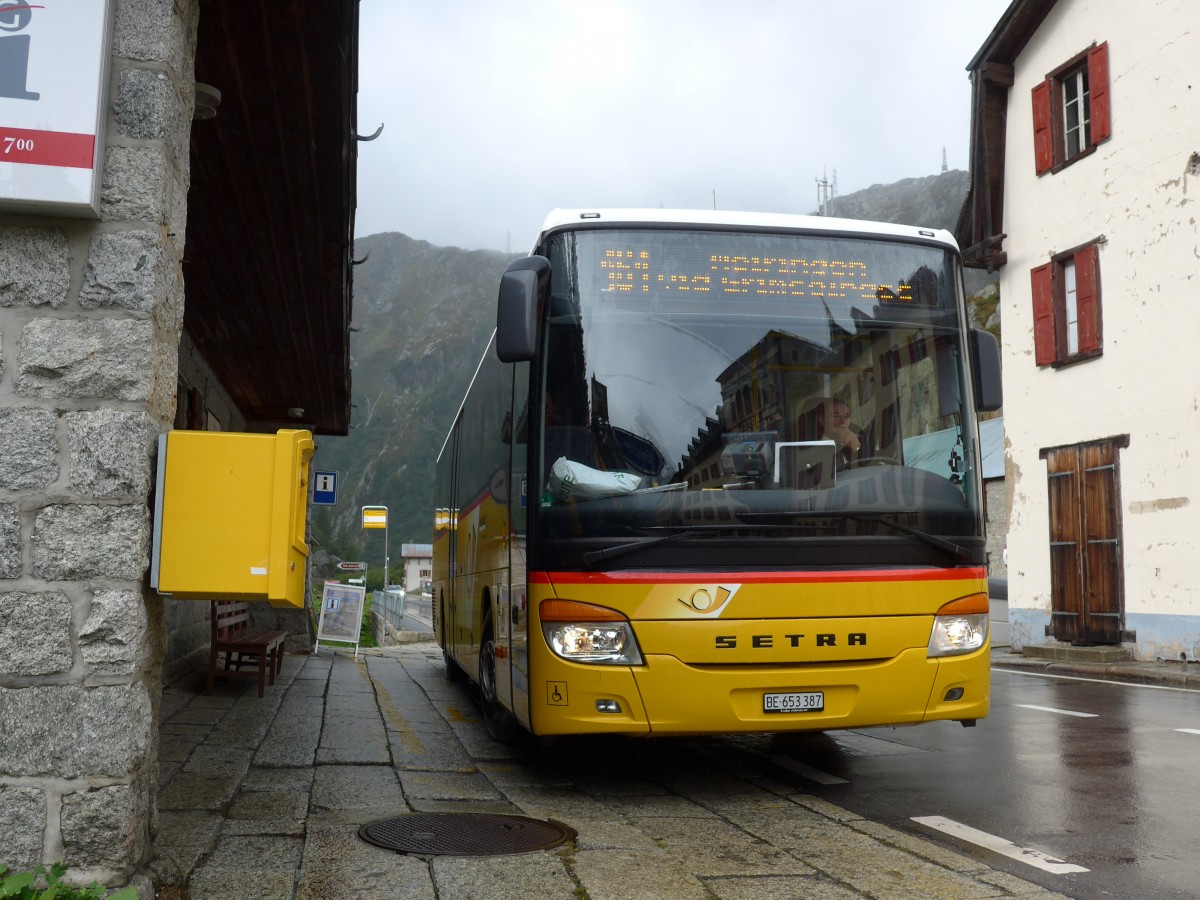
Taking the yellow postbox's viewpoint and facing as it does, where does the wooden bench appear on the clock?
The wooden bench is roughly at 9 o'clock from the yellow postbox.

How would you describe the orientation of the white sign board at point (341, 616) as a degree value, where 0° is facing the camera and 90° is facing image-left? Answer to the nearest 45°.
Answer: approximately 0°

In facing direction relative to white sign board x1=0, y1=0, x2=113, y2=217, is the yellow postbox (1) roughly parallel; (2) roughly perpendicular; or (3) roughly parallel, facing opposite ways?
roughly perpendicular

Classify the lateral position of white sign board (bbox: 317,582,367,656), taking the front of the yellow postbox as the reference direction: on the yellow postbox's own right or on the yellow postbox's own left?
on the yellow postbox's own left

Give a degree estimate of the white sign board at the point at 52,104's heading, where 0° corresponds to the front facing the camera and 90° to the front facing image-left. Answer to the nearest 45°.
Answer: approximately 0°

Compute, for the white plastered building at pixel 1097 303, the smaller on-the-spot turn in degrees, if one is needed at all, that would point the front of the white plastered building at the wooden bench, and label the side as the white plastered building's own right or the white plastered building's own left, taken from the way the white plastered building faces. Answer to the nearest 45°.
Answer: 0° — it already faces it

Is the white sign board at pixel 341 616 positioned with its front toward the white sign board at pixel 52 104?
yes

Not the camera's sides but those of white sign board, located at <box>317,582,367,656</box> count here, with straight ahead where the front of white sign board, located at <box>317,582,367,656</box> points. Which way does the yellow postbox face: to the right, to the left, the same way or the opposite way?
to the left

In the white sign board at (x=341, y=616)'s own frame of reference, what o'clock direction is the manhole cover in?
The manhole cover is roughly at 12 o'clock from the white sign board.
